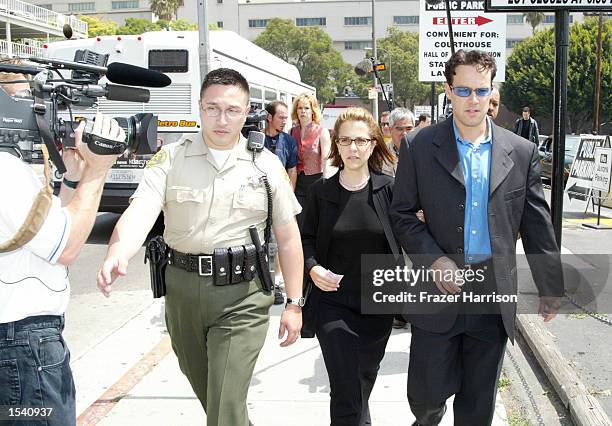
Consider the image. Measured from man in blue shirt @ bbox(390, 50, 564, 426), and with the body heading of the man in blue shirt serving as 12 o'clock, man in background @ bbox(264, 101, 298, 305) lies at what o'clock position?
The man in background is roughly at 5 o'clock from the man in blue shirt.

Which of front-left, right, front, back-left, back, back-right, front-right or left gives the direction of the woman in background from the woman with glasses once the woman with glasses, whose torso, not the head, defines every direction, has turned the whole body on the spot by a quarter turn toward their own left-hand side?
left

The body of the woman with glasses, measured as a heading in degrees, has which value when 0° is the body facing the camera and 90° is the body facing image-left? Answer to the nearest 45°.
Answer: approximately 0°

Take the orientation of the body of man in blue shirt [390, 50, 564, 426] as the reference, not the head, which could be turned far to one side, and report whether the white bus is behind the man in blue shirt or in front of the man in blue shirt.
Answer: behind

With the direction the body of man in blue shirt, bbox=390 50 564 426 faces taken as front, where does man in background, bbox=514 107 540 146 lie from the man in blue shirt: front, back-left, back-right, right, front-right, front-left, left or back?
back

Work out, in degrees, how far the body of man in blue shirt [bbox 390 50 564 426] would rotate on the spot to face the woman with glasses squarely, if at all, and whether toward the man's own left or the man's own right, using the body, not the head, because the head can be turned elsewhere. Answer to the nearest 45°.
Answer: approximately 135° to the man's own right
